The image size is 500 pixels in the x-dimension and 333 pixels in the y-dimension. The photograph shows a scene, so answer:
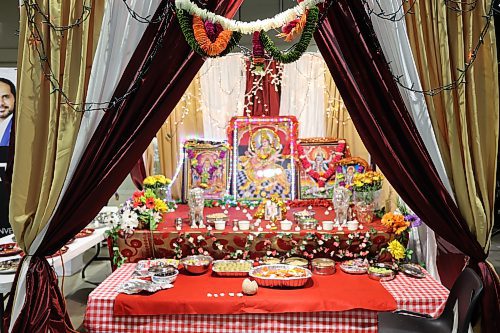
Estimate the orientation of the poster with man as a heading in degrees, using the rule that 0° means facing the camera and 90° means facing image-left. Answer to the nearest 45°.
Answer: approximately 0°

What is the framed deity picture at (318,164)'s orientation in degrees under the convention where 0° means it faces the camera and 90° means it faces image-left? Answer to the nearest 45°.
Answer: approximately 0°

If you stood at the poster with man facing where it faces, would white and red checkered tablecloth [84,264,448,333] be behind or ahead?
ahead

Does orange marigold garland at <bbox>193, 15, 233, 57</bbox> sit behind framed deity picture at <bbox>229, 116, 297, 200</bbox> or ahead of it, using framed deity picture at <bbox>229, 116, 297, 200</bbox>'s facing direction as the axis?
ahead

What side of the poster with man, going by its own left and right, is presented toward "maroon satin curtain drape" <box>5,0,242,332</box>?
front

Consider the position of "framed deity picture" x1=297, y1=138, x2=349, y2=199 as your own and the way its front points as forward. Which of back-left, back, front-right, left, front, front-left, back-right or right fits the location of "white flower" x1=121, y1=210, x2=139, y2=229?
front-right

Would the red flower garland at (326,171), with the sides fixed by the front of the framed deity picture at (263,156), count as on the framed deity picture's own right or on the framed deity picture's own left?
on the framed deity picture's own left

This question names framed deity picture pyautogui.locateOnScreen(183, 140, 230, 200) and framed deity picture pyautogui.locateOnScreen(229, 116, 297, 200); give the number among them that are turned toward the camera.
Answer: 2

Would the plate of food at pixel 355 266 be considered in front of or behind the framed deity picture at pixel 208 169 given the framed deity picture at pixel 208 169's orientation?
in front
